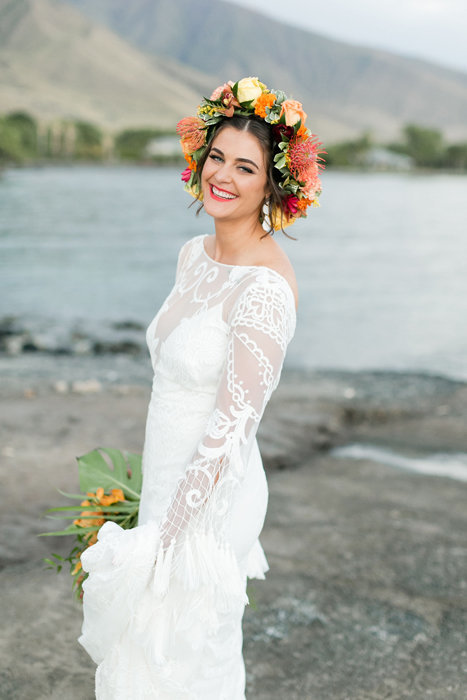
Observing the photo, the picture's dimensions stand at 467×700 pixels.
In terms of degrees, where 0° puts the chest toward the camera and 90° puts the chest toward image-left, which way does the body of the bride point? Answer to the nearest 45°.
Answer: approximately 45°
